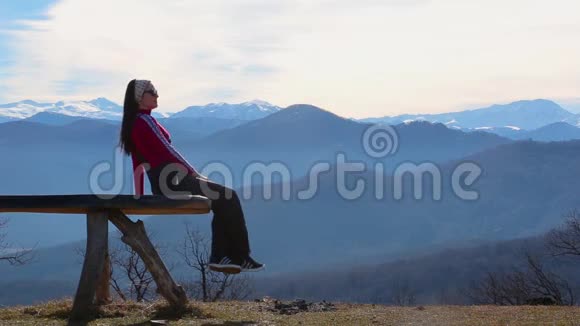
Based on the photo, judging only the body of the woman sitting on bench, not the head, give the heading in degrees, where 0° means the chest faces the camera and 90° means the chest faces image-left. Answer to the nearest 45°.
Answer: approximately 270°

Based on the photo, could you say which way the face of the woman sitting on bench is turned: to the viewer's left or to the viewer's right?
to the viewer's right
